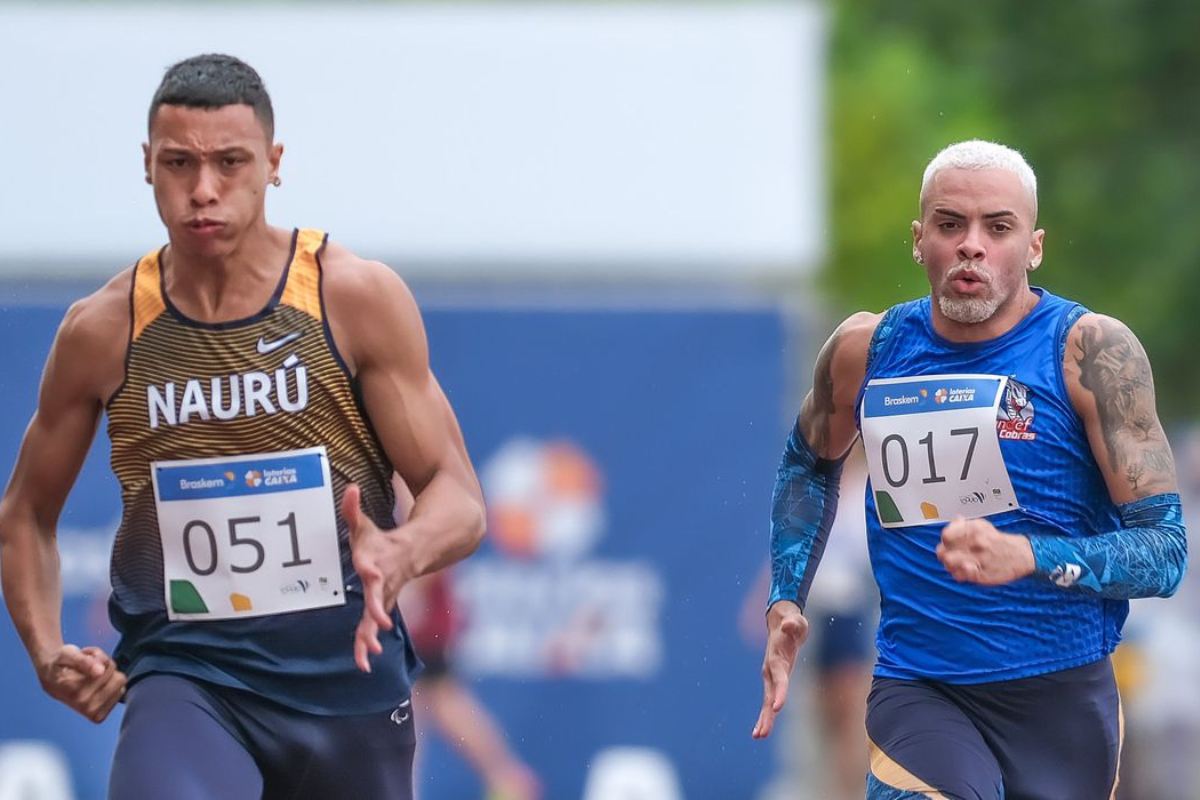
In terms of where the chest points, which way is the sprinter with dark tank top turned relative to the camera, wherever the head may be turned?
toward the camera

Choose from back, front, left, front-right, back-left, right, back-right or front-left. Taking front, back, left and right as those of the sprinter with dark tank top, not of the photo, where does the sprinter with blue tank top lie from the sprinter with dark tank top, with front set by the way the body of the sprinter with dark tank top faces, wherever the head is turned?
left

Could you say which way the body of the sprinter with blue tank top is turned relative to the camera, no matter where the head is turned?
toward the camera

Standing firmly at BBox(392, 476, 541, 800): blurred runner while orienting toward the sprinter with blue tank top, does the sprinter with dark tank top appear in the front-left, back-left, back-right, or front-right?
front-right

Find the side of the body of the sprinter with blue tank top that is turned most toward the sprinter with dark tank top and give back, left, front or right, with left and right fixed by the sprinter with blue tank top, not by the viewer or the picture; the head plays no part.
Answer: right

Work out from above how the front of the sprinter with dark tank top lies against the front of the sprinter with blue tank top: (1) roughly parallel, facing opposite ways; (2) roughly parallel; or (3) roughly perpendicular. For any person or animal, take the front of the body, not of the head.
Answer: roughly parallel

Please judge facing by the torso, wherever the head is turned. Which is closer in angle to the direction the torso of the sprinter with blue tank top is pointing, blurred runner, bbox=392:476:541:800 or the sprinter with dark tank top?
the sprinter with dark tank top

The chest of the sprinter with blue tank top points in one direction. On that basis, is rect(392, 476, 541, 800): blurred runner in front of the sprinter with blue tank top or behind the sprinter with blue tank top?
behind

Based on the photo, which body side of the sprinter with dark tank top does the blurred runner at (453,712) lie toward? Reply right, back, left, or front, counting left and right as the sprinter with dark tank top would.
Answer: back

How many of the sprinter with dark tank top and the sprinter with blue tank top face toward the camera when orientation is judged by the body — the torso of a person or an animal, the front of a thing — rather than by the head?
2

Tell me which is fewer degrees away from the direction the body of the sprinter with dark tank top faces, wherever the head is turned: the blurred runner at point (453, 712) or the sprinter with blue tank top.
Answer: the sprinter with blue tank top
